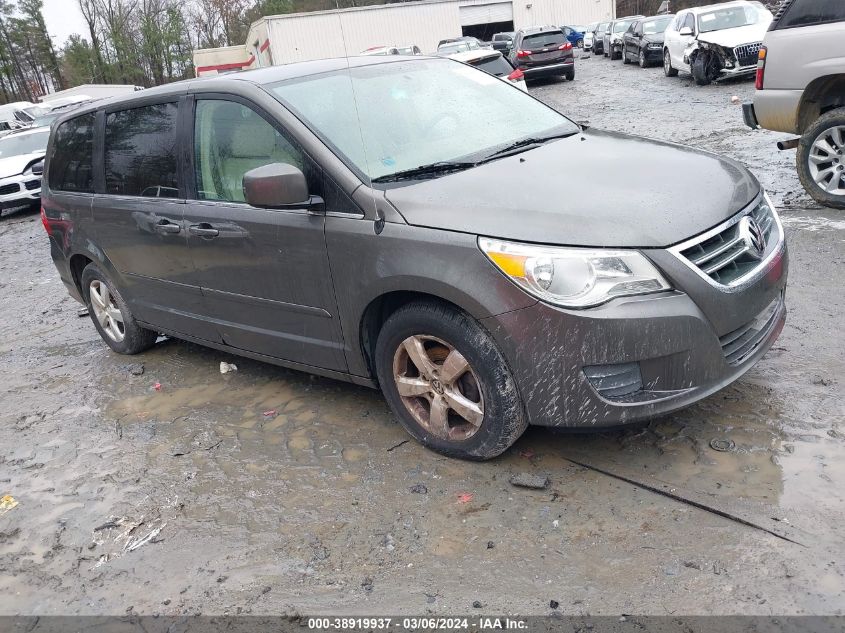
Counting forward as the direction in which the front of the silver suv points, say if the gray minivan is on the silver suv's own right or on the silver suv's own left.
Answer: on the silver suv's own right

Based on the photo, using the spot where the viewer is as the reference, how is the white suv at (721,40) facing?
facing the viewer and to the right of the viewer

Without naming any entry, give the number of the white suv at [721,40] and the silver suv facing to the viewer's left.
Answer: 0

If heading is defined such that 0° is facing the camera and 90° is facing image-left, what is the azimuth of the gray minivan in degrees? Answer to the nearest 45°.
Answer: approximately 315°

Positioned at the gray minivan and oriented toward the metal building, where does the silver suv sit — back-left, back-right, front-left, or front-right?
front-right

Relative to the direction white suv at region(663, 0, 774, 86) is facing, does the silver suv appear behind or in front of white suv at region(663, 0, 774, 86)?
in front

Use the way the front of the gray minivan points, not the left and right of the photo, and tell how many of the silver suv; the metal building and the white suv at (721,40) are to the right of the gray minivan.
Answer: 0

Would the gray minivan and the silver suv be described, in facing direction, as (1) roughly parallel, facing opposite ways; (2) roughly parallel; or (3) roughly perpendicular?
roughly parallel

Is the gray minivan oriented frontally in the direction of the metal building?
no

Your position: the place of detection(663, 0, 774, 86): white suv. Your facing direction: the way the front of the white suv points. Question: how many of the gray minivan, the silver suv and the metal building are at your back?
1

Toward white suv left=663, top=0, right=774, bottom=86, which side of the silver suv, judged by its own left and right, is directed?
left

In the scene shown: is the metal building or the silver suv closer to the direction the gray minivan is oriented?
the silver suv

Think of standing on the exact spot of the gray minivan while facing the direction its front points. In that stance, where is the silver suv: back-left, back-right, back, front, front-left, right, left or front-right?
left

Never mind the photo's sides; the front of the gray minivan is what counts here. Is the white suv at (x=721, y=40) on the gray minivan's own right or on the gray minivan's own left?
on the gray minivan's own left

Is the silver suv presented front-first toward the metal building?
no

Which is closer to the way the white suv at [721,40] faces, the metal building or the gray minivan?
the gray minivan

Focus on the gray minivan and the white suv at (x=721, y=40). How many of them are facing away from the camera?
0

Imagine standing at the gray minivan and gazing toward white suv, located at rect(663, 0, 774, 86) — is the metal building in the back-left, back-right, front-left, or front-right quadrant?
front-left
